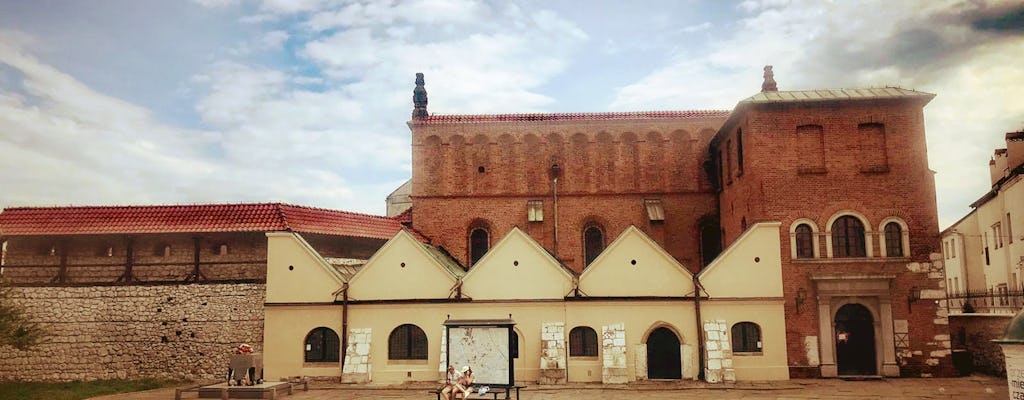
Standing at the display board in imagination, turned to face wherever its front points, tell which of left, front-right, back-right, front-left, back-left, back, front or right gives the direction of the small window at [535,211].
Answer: back

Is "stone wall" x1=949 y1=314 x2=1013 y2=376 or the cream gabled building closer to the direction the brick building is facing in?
the cream gabled building

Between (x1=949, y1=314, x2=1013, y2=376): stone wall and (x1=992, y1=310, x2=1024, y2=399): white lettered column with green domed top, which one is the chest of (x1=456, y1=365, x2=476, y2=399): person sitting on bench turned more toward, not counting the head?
the white lettered column with green domed top

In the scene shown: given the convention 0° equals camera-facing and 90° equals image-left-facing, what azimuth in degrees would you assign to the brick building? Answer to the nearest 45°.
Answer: approximately 0°

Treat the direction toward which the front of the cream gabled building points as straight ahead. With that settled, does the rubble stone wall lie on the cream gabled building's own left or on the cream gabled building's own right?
on the cream gabled building's own right
